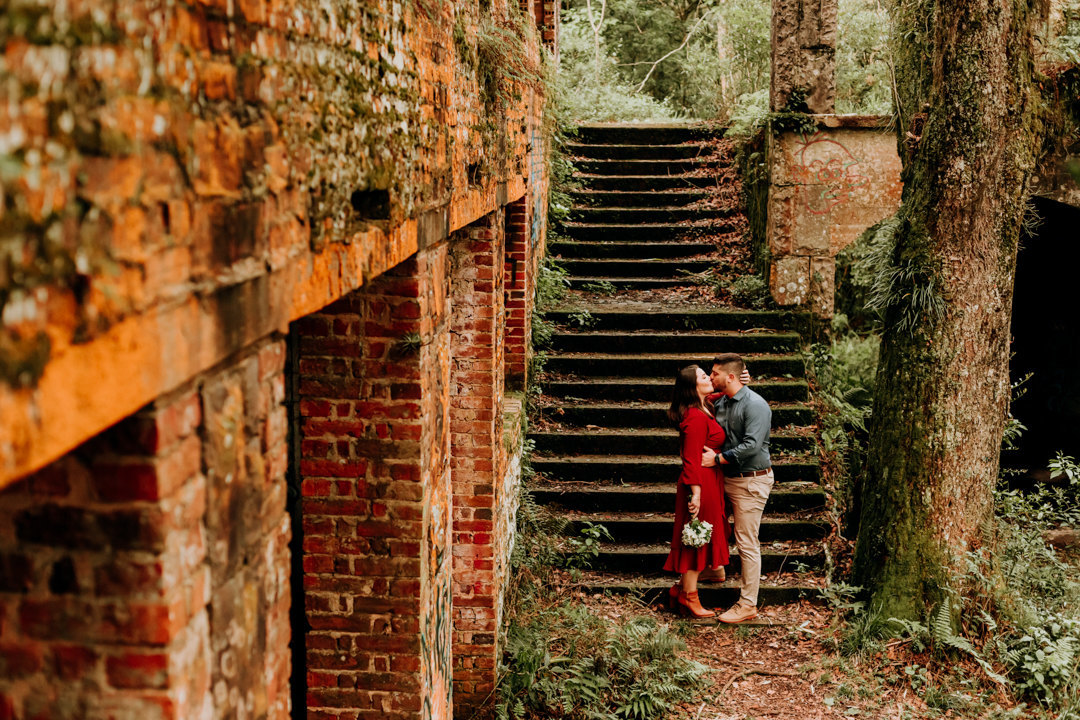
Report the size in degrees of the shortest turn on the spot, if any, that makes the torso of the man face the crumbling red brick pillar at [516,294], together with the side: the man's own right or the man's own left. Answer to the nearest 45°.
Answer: approximately 45° to the man's own right

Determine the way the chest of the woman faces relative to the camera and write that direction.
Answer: to the viewer's right

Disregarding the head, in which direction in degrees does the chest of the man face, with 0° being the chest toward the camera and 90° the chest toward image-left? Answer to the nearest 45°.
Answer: approximately 90°

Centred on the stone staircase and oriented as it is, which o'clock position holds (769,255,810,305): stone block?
The stone block is roughly at 8 o'clock from the stone staircase.

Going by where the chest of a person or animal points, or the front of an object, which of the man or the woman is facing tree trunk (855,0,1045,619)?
the woman

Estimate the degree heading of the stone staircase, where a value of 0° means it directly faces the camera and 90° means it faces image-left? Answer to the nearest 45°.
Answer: approximately 0°

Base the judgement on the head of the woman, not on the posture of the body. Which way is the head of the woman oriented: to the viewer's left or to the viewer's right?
to the viewer's right

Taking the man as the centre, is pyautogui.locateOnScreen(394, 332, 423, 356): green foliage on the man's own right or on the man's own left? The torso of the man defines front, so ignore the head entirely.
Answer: on the man's own left

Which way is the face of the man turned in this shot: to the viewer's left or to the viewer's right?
to the viewer's left

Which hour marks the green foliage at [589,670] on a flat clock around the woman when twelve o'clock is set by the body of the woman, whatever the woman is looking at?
The green foliage is roughly at 4 o'clock from the woman.

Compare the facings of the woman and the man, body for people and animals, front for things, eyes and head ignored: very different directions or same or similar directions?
very different directions
